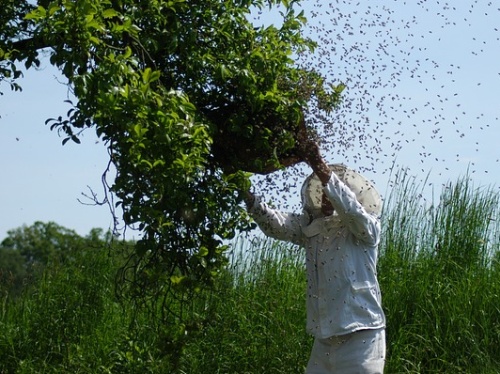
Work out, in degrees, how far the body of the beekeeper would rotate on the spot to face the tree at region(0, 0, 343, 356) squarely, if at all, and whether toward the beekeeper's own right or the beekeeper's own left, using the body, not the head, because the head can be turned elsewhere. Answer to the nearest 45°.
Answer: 0° — they already face it
